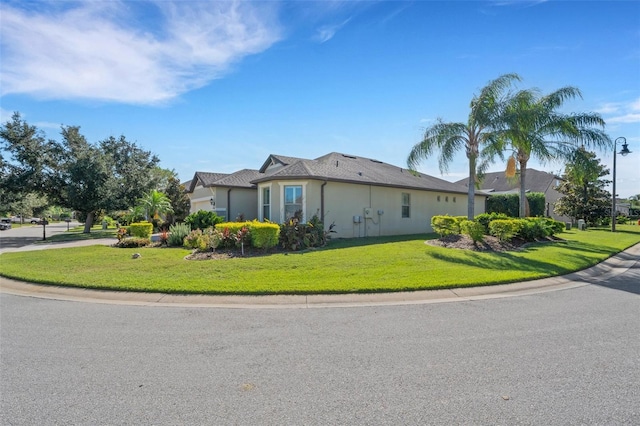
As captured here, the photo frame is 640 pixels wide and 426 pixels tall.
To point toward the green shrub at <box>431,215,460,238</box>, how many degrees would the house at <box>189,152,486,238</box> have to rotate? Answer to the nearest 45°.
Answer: approximately 90° to its left

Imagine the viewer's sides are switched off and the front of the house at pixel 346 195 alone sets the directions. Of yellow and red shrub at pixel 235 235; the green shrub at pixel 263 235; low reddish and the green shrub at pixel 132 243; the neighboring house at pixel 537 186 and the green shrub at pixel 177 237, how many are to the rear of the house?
1

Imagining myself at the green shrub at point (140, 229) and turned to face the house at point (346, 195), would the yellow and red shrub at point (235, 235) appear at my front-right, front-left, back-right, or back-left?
front-right

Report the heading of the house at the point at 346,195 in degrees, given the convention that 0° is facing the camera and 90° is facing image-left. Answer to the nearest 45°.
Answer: approximately 45°

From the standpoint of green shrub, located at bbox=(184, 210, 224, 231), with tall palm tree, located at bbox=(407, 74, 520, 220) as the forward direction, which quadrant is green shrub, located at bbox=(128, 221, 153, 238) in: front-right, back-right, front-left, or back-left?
back-right

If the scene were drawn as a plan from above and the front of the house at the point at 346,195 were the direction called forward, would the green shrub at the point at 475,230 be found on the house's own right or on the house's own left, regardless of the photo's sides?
on the house's own left

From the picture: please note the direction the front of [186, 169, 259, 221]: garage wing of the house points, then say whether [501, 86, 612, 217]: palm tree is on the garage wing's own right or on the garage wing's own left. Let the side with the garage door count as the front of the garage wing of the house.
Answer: on the garage wing's own left

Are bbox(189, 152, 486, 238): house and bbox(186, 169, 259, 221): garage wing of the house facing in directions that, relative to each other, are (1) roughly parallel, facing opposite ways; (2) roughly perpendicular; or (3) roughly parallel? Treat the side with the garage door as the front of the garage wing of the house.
roughly parallel

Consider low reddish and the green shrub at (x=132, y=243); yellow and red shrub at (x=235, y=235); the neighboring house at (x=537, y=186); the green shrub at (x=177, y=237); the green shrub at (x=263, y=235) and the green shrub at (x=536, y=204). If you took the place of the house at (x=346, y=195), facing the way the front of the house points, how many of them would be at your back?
2

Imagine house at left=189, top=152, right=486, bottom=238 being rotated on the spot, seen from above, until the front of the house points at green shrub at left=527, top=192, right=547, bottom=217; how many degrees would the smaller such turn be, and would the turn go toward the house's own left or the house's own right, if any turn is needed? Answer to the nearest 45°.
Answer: approximately 180°

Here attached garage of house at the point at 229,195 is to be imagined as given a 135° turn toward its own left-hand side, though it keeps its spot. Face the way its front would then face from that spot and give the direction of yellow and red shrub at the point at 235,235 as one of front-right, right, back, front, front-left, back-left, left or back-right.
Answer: right

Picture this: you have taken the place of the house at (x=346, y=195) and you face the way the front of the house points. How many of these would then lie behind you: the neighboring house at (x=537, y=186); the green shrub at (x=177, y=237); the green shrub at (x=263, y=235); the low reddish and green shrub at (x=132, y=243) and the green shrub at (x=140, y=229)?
1

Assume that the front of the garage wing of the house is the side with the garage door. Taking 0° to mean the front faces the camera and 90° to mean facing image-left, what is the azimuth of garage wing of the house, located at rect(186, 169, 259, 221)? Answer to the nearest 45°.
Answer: approximately 45°

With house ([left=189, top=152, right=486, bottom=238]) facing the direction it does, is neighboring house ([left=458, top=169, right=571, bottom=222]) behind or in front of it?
behind

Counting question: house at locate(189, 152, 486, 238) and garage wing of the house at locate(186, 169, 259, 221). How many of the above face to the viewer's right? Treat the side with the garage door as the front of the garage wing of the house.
0

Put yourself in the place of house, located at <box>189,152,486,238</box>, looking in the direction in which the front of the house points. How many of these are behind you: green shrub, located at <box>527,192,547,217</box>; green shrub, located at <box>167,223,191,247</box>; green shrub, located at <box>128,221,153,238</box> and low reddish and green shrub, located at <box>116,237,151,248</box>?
1
